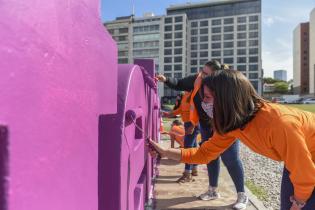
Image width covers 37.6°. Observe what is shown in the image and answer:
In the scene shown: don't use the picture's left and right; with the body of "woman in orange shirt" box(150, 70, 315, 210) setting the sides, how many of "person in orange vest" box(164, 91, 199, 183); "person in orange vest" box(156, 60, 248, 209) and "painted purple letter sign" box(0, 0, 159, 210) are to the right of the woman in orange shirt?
2

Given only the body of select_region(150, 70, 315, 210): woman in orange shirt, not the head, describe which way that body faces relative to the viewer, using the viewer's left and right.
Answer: facing to the left of the viewer

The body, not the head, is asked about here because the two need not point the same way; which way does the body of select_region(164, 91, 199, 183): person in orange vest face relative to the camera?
to the viewer's left

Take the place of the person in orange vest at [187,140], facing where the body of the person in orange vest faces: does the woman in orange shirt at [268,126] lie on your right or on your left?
on your left

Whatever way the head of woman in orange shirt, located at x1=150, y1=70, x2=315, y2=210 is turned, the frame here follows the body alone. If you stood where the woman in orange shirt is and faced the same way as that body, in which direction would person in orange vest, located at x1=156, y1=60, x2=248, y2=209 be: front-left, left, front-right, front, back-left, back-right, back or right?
right

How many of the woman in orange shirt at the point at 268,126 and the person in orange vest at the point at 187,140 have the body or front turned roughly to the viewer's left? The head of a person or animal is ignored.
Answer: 2

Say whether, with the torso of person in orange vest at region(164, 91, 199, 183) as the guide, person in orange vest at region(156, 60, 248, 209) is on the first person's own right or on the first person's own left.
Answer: on the first person's own left
